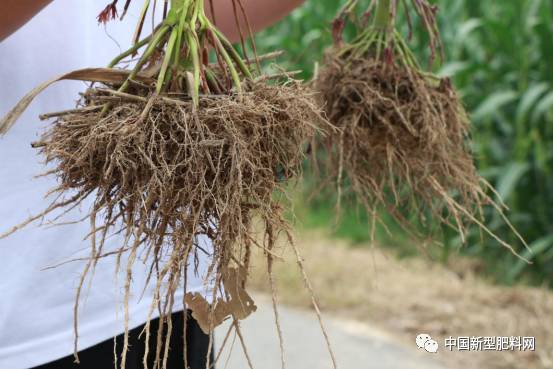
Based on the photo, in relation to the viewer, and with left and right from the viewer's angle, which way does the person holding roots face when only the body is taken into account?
facing the viewer and to the right of the viewer
